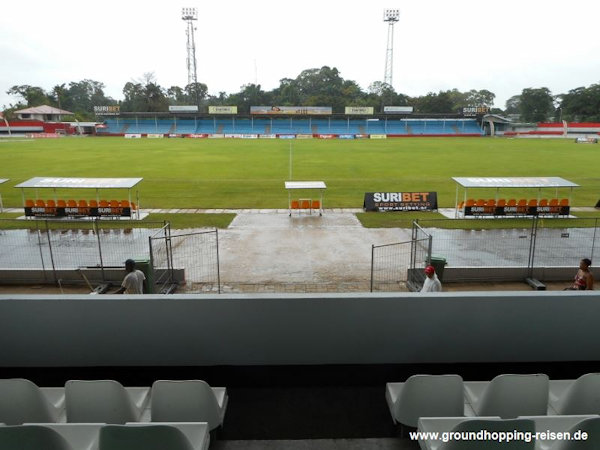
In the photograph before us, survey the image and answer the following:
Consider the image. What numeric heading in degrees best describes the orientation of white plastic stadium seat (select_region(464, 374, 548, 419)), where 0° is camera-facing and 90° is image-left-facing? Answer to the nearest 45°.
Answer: approximately 180°

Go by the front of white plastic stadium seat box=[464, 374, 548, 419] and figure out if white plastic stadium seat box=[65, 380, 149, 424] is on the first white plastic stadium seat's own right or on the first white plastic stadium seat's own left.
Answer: on the first white plastic stadium seat's own left

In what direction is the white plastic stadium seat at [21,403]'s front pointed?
away from the camera

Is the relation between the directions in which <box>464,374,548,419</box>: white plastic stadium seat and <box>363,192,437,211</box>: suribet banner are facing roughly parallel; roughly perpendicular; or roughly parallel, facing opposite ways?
roughly parallel, facing opposite ways

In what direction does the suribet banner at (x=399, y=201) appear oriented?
toward the camera

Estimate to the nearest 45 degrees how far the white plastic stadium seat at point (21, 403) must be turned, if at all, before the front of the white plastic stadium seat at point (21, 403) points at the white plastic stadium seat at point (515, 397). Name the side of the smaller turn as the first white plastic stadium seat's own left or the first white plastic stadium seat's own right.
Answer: approximately 135° to the first white plastic stadium seat's own right

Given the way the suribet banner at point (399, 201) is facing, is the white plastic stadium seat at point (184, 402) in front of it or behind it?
in front

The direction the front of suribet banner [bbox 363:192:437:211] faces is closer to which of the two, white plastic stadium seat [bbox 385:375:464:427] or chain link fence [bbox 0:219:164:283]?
the white plastic stadium seat

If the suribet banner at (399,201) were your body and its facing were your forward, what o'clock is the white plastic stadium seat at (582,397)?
The white plastic stadium seat is roughly at 12 o'clock from the suribet banner.

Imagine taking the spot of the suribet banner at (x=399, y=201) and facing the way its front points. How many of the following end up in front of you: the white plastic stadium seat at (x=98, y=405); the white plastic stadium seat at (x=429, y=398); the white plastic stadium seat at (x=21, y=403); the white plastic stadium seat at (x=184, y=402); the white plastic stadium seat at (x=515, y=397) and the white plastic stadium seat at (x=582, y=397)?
6

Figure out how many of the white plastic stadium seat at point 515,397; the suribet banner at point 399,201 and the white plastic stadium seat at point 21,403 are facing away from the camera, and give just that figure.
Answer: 2

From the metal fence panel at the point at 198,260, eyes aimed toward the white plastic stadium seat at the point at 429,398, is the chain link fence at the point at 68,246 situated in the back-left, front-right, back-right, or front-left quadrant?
back-right

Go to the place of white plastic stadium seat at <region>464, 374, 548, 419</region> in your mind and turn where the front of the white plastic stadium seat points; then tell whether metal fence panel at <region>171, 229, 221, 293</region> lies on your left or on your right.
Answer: on your left

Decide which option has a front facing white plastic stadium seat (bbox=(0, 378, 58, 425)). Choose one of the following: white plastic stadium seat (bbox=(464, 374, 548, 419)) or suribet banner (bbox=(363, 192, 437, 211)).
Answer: the suribet banner

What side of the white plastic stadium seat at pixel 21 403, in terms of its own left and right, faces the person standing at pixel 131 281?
front

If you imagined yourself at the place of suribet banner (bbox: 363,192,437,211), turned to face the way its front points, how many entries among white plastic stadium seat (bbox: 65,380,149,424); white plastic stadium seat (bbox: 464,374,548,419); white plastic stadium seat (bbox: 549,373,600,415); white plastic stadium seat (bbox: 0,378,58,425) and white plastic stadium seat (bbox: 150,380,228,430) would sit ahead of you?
5

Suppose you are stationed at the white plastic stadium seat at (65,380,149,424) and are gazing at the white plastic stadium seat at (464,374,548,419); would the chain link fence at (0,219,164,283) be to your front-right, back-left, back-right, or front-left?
back-left
